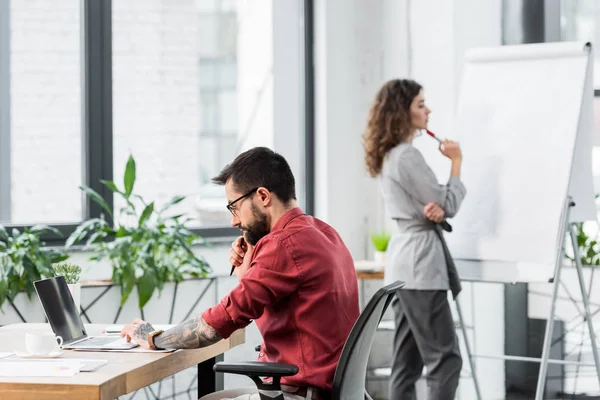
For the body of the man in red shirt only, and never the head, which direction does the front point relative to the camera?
to the viewer's left

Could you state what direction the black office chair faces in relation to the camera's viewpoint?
facing to the left of the viewer

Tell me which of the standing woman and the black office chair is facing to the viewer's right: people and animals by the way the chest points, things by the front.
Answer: the standing woman

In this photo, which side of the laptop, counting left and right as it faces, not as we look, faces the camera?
right

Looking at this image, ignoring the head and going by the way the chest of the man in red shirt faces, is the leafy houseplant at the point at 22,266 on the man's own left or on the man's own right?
on the man's own right

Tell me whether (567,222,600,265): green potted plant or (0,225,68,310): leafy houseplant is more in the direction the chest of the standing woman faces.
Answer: the green potted plant

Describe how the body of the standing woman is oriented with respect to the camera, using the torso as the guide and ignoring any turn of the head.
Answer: to the viewer's right

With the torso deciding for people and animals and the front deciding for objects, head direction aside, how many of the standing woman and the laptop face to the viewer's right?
2

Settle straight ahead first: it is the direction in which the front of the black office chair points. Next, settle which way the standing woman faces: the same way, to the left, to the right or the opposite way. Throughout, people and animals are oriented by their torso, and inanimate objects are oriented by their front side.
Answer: the opposite way

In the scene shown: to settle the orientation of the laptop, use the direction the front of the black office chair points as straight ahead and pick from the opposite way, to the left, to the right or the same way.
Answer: the opposite way
